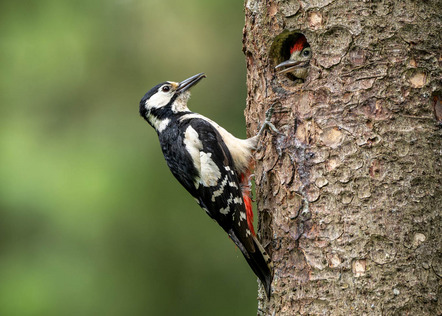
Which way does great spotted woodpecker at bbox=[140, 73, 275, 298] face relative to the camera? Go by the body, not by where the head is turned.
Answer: to the viewer's right
